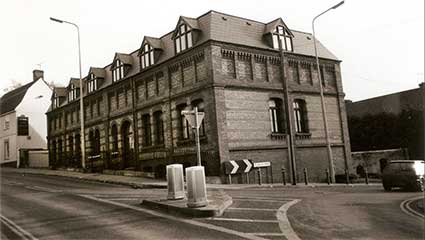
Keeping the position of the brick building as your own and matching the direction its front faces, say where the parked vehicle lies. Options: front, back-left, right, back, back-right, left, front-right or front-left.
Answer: left

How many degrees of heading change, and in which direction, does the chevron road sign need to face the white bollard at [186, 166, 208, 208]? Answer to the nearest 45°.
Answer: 0° — it already faces it

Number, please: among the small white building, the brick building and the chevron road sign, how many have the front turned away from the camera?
0

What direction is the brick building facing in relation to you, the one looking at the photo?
facing the viewer and to the left of the viewer

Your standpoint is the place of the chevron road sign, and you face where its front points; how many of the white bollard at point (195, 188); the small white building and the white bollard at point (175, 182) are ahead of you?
2

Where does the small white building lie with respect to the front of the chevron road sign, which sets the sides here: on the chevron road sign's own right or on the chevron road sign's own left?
on the chevron road sign's own right

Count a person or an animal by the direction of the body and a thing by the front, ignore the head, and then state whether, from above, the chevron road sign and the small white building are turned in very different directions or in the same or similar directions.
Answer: same or similar directions

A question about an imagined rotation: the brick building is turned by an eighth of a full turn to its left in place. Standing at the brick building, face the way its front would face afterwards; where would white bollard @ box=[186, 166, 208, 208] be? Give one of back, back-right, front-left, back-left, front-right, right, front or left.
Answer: front

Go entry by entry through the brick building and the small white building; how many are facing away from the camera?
0

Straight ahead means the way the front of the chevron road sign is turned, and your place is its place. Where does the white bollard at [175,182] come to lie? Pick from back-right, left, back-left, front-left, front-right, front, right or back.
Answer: front

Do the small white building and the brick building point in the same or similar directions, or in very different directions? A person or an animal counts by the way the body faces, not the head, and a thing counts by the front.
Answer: same or similar directions

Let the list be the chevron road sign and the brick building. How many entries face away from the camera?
0

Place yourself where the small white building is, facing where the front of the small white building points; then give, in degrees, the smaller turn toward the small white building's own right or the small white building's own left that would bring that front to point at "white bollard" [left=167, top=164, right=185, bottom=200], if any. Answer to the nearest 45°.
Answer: approximately 45° to the small white building's own left

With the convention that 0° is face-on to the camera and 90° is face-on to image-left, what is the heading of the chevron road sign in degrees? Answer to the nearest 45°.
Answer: approximately 0°
